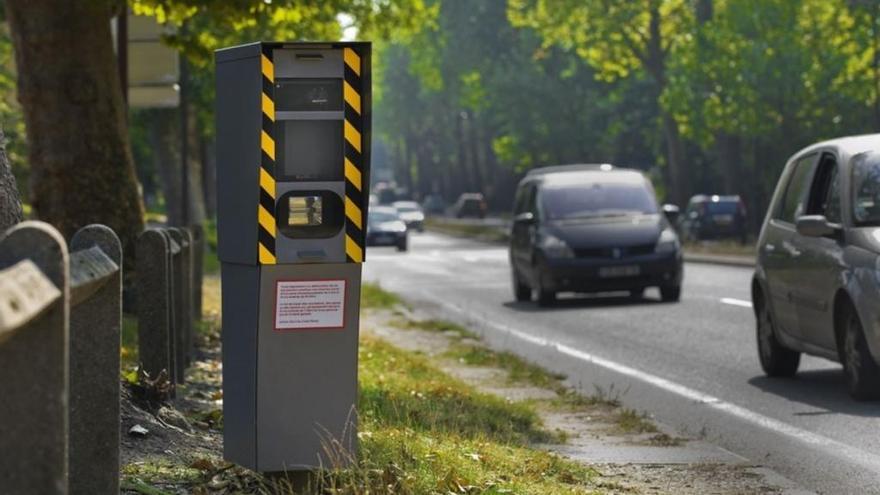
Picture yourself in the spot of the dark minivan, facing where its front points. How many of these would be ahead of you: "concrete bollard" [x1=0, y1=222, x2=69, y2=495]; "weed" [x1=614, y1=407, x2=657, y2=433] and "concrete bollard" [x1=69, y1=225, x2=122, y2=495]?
3

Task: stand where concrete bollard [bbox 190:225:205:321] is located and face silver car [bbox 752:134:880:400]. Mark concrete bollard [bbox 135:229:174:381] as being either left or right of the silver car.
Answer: right

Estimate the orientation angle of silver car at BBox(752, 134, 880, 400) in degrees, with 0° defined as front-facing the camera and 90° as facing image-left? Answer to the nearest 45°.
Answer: approximately 315°

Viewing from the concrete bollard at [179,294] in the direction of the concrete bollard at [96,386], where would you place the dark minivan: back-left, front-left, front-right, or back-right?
back-left

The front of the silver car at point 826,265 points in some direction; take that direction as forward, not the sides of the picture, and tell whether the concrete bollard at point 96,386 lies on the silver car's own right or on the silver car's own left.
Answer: on the silver car's own right

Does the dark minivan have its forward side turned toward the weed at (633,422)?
yes

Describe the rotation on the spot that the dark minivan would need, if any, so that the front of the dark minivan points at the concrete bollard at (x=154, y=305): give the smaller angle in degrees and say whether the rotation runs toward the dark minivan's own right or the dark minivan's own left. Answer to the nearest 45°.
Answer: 0° — it already faces it

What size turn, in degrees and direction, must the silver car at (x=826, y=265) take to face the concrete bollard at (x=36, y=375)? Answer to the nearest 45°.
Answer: approximately 45° to its right

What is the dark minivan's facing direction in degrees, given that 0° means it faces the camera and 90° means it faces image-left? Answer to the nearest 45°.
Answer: approximately 0°
